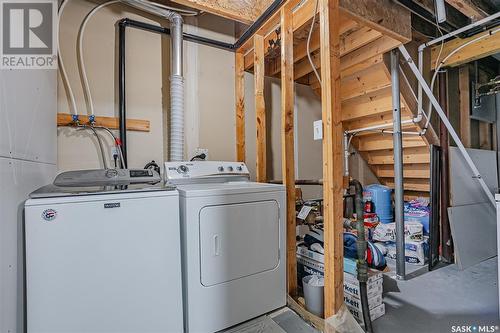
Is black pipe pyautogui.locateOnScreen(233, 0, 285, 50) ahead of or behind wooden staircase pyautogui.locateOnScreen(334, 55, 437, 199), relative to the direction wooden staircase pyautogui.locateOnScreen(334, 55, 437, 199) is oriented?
behind

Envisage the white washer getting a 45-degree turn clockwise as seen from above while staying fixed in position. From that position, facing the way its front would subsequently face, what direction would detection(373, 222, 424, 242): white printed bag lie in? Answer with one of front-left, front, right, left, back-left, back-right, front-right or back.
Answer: back-left

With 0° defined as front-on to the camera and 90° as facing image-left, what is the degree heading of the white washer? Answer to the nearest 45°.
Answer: approximately 0°

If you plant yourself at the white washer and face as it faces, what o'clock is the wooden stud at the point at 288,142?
The wooden stud is roughly at 9 o'clock from the white washer.

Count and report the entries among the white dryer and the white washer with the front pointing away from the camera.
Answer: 0

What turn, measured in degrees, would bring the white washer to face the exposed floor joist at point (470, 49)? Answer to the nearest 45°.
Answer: approximately 90° to its left

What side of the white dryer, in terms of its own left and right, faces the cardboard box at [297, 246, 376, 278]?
left

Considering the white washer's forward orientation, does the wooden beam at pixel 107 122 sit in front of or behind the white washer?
behind

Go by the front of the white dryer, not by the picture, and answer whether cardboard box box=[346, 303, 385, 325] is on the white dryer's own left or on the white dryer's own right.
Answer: on the white dryer's own left

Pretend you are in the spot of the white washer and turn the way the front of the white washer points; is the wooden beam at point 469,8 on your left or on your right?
on your left

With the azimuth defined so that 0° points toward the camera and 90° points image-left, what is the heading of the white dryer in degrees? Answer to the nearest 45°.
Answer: approximately 315°
